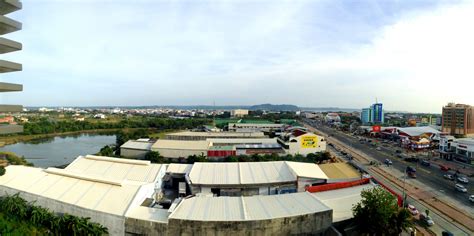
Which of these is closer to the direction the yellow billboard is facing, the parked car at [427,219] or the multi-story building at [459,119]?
the parked car

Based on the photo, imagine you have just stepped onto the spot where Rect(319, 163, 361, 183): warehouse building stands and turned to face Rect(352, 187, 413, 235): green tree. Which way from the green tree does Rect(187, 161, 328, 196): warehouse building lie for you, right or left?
right

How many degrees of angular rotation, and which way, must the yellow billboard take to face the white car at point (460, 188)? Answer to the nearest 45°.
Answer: approximately 45° to its left

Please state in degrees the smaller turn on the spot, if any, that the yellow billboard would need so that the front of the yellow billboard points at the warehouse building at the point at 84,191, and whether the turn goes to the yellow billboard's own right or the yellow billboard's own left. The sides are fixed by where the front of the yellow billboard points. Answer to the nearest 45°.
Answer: approximately 45° to the yellow billboard's own right

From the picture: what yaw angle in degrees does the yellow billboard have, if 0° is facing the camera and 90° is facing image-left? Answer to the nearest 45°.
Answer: approximately 0°

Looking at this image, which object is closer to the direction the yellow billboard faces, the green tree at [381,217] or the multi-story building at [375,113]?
the green tree

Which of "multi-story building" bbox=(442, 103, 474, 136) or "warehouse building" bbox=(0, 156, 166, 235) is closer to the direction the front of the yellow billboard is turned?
the warehouse building

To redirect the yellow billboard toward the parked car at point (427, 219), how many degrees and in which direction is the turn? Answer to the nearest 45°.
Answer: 0° — it already faces it

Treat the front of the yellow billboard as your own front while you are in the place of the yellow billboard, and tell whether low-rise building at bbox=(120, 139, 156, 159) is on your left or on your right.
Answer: on your right

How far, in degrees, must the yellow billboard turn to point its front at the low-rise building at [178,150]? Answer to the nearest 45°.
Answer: approximately 45° to its right

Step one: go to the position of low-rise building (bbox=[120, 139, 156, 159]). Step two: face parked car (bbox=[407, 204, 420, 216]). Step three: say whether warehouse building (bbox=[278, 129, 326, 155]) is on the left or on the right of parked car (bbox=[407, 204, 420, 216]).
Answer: left

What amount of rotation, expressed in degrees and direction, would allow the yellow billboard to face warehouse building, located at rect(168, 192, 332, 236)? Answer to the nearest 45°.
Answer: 0° — it already faces it

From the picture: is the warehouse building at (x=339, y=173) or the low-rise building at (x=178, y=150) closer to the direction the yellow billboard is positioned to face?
the warehouse building
